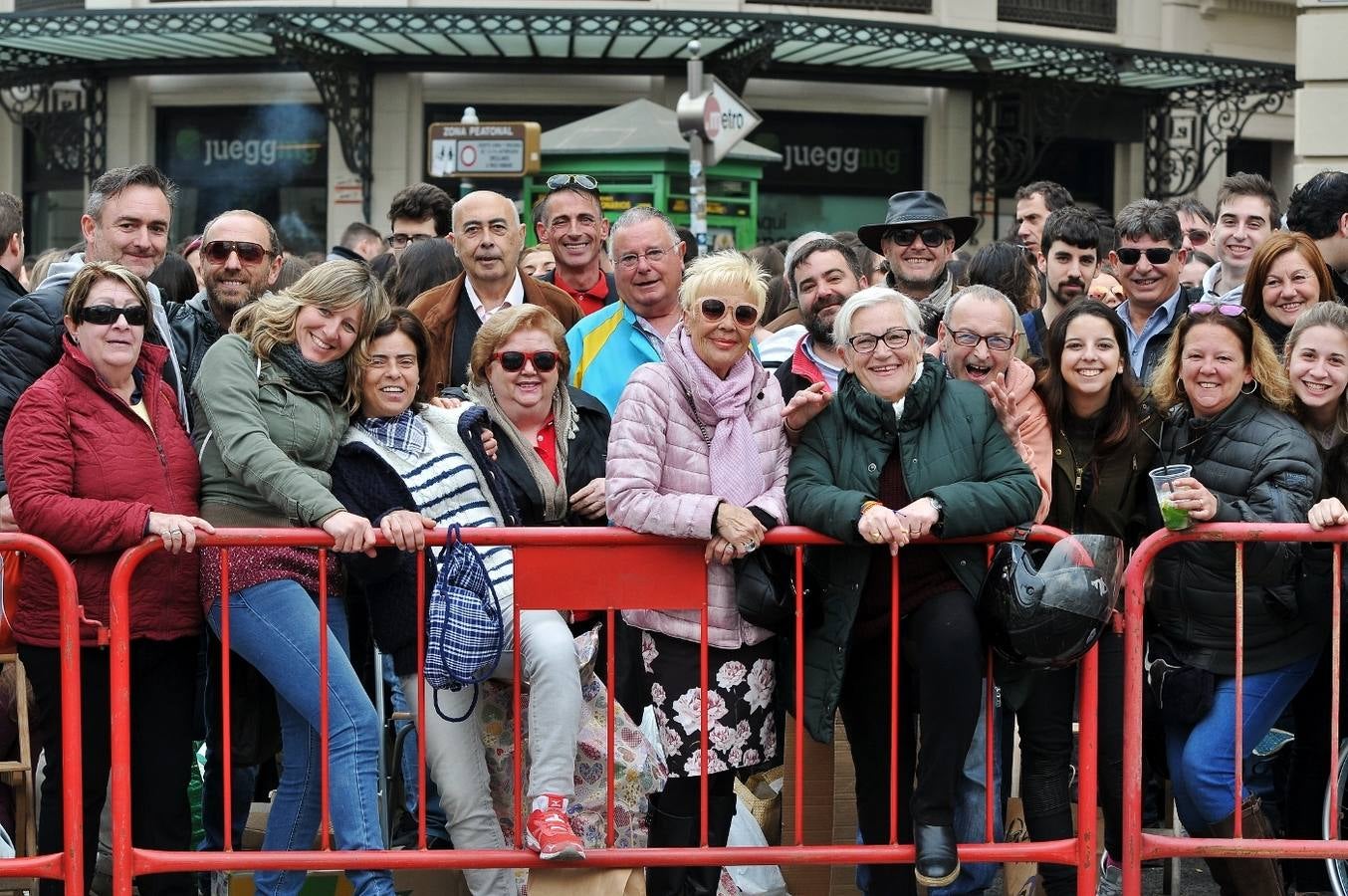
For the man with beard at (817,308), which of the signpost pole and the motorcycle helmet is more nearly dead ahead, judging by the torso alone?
the motorcycle helmet

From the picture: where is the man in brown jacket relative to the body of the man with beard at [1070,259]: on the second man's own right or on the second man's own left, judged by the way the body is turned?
on the second man's own right

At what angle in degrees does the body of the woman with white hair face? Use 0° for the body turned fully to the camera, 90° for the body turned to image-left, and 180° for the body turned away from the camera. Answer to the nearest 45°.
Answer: approximately 0°

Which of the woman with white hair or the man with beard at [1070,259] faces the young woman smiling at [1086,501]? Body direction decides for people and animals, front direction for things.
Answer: the man with beard

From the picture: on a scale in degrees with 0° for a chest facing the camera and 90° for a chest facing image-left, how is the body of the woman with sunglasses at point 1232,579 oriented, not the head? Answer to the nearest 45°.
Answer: approximately 45°

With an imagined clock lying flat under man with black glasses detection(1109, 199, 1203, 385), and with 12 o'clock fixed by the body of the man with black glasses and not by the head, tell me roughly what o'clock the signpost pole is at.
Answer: The signpost pole is roughly at 5 o'clock from the man with black glasses.

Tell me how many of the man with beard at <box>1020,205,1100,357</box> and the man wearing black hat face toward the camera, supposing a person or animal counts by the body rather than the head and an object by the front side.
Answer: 2
